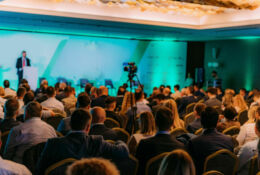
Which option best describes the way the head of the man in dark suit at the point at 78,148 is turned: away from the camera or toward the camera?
away from the camera

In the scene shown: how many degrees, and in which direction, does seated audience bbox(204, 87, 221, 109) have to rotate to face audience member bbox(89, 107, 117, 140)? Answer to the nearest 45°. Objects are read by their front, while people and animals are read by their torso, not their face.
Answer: approximately 135° to their left

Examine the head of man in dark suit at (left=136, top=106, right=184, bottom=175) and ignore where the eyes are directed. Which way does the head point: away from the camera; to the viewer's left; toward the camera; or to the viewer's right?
away from the camera

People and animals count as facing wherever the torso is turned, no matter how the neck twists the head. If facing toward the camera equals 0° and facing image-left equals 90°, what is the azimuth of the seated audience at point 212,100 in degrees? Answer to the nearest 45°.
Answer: approximately 135°

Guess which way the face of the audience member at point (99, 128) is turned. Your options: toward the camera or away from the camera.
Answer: away from the camera

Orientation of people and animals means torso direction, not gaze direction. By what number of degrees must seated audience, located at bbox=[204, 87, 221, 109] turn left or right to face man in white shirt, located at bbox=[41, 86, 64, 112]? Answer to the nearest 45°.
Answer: approximately 90° to their left

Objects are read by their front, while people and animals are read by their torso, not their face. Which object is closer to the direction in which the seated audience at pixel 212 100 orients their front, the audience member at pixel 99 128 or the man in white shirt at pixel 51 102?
the man in white shirt

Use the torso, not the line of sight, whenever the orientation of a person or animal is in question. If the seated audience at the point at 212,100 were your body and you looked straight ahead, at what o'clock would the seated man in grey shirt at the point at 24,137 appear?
The seated man in grey shirt is roughly at 8 o'clock from the seated audience.

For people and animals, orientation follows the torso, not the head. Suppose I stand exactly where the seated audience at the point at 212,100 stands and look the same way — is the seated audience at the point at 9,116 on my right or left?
on my left

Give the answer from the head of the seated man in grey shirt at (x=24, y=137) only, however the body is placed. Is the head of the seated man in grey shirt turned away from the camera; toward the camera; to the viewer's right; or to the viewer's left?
away from the camera

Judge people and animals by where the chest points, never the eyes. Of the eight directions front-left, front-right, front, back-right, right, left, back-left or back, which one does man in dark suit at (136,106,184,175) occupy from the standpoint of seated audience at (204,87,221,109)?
back-left
